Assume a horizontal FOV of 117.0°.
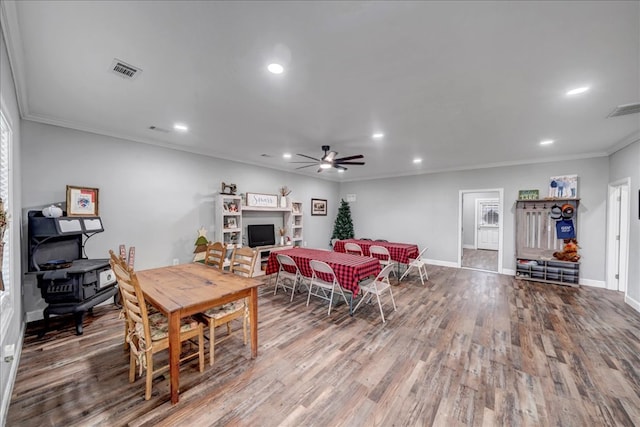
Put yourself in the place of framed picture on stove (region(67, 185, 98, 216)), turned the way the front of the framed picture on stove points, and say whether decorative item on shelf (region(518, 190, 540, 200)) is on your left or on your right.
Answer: on your left

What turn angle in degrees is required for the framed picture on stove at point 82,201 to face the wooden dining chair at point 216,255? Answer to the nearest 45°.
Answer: approximately 45° to its left

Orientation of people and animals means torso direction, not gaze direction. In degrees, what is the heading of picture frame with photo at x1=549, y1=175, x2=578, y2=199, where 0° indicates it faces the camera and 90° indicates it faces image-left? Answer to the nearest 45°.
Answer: approximately 0°

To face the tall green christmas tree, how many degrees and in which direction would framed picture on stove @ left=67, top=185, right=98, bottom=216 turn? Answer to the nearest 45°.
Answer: approximately 90° to its left

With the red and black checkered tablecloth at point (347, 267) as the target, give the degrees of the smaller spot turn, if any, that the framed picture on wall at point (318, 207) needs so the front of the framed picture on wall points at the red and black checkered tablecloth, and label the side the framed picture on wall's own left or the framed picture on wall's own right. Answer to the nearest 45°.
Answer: approximately 45° to the framed picture on wall's own right

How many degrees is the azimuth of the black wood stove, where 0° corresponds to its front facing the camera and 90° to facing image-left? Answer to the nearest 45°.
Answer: approximately 315°

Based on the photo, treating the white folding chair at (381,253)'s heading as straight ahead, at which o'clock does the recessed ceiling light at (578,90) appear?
The recessed ceiling light is roughly at 3 o'clock from the white folding chair.

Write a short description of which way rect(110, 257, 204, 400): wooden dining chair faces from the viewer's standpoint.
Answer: facing away from the viewer and to the right of the viewer
